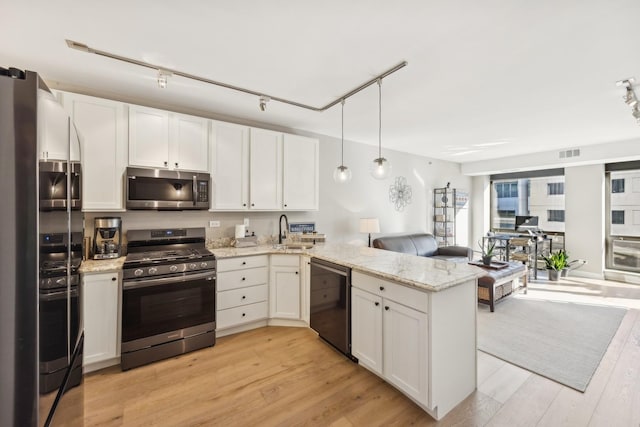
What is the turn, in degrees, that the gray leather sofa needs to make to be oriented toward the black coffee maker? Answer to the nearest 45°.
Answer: approximately 90° to its right

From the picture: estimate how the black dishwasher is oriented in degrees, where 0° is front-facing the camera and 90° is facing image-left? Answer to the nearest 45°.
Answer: approximately 45°

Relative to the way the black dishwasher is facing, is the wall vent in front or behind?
behind

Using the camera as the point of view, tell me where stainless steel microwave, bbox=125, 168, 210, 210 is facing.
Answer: facing the viewer

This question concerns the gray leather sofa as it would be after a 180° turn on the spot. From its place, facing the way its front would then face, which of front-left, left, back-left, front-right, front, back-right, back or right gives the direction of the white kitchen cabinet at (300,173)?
left

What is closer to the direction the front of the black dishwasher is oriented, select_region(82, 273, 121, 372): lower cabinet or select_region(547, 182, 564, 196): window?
the lower cabinet

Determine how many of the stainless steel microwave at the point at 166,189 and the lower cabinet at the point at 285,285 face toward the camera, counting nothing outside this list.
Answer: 2

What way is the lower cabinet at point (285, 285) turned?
toward the camera

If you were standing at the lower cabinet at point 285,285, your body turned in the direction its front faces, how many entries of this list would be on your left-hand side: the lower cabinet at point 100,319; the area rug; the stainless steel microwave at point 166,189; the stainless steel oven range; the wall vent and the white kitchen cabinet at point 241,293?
2

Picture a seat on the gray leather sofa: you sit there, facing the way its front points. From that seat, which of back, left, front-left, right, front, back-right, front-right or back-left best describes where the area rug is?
front

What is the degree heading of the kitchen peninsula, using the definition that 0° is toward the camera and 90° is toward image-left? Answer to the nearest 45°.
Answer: approximately 45°

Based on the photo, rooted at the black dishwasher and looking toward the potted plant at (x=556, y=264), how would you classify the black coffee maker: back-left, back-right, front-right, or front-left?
back-left
